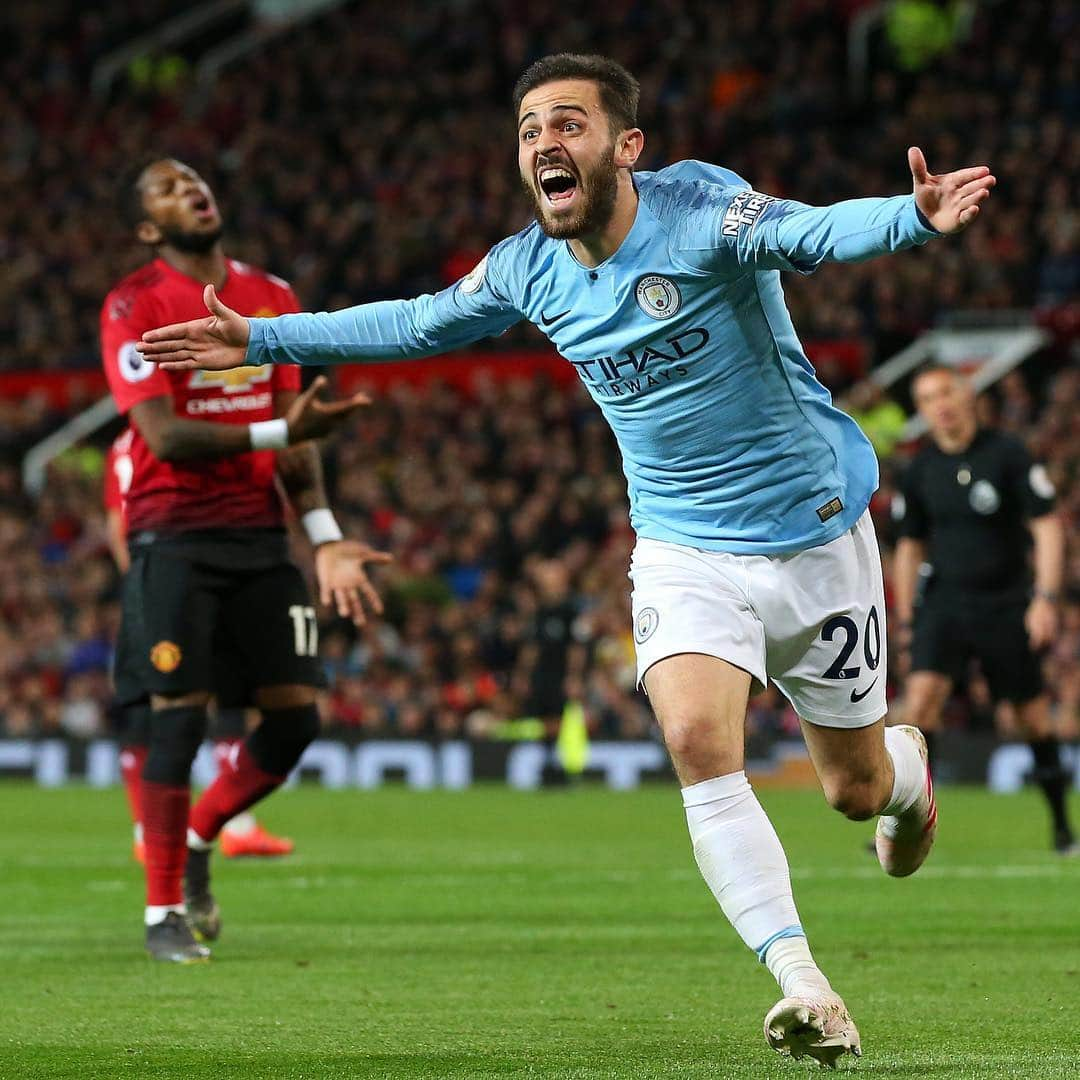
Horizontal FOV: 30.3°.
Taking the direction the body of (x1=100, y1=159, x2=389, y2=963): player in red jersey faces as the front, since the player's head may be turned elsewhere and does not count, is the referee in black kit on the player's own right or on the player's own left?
on the player's own left

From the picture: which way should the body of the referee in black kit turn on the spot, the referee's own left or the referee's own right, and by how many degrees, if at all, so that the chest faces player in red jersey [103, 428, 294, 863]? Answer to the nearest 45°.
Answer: approximately 45° to the referee's own right

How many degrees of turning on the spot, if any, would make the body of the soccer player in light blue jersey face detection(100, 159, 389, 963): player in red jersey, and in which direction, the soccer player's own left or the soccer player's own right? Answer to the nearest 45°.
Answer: approximately 90° to the soccer player's own right

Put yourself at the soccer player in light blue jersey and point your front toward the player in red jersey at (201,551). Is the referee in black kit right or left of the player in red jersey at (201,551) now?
right
